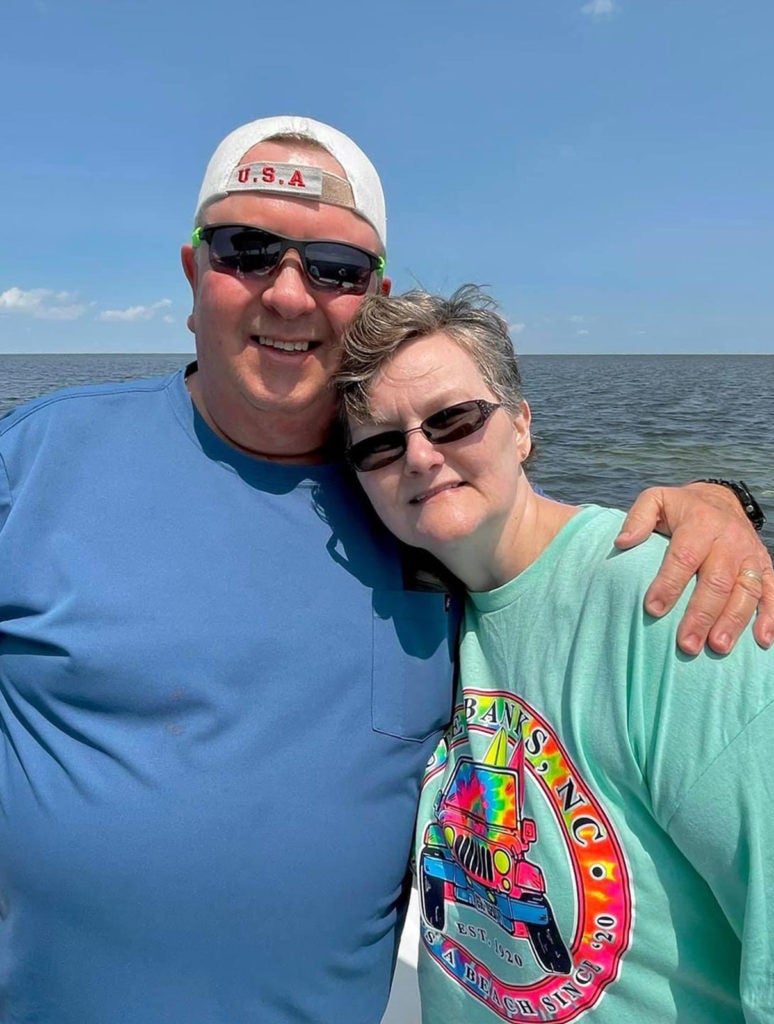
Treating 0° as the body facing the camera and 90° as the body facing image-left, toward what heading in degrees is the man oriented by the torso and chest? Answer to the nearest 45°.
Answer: approximately 0°

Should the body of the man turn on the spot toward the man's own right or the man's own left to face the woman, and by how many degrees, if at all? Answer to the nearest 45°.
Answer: approximately 90° to the man's own left

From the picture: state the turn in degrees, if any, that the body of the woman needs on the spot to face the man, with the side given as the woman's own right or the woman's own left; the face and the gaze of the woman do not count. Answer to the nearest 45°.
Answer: approximately 45° to the woman's own right
